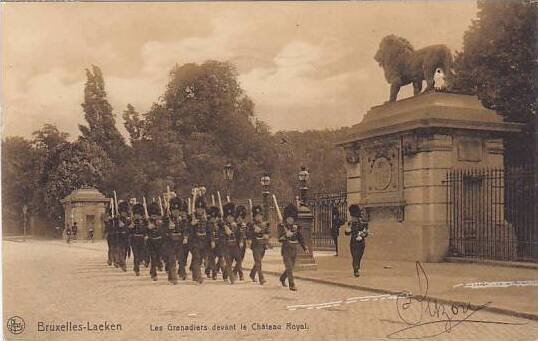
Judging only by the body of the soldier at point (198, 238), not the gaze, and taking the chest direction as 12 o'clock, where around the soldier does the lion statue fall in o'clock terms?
The lion statue is roughly at 9 o'clock from the soldier.

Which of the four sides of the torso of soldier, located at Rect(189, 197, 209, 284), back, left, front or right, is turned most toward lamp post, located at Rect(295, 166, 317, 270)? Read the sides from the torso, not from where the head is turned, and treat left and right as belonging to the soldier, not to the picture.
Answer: left

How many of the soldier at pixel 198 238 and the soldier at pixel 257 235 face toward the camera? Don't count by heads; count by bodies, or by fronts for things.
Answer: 2

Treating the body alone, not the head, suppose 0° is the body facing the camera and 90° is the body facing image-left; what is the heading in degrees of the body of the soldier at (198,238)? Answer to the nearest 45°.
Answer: approximately 0°

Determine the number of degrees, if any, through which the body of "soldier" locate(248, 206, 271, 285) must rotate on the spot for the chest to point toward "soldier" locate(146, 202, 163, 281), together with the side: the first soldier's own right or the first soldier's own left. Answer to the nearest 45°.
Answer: approximately 135° to the first soldier's own right

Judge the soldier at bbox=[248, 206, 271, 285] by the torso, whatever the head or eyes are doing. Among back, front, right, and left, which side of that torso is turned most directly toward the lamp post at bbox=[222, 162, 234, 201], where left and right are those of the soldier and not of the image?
back

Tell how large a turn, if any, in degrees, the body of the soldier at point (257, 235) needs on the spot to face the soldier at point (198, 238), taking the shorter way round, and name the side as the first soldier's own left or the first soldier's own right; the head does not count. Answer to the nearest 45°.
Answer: approximately 135° to the first soldier's own right

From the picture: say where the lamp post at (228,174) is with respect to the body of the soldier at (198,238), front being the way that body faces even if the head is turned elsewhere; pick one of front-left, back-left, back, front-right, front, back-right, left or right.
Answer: back

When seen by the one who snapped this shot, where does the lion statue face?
facing the viewer and to the left of the viewer

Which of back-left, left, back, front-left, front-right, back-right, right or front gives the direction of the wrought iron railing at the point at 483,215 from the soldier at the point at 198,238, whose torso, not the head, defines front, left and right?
left
